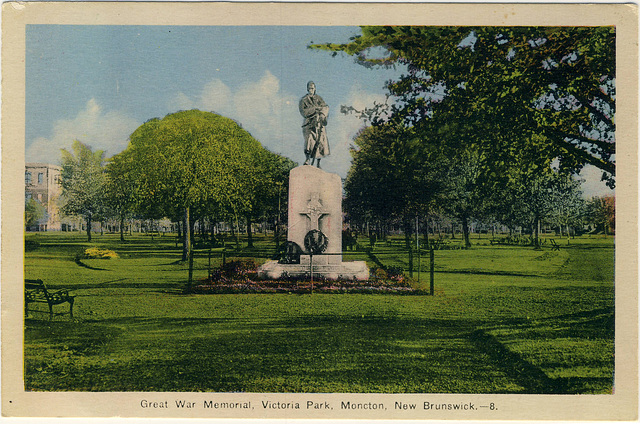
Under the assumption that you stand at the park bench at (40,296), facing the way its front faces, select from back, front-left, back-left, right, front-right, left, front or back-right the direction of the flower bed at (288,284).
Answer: front-right

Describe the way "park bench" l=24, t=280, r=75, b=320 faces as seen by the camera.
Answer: facing away from the viewer and to the right of the viewer

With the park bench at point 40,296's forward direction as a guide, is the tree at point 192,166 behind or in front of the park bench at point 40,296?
in front
